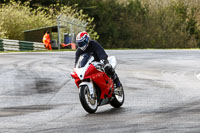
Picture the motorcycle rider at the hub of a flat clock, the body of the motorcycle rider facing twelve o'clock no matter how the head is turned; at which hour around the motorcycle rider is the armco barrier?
The armco barrier is roughly at 4 o'clock from the motorcycle rider.

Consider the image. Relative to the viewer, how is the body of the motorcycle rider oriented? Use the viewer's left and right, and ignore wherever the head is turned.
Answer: facing the viewer and to the left of the viewer

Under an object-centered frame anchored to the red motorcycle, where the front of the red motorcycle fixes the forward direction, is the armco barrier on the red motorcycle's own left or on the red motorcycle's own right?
on the red motorcycle's own right
